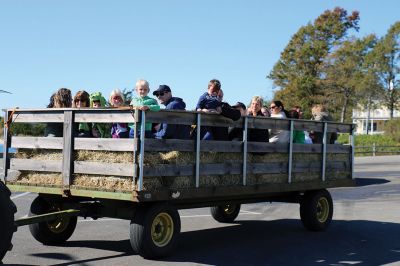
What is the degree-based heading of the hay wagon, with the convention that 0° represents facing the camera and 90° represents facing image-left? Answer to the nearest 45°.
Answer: approximately 45°

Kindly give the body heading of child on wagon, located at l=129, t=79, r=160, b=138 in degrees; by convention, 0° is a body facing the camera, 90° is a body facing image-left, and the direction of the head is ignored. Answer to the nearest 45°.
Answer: approximately 0°

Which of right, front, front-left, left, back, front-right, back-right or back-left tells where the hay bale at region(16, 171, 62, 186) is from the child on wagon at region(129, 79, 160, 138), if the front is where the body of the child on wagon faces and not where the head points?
right

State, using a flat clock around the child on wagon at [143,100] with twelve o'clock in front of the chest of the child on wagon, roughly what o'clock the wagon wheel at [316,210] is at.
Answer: The wagon wheel is roughly at 8 o'clock from the child on wagon.
